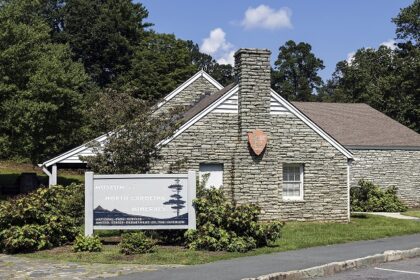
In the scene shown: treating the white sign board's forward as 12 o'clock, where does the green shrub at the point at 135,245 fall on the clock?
The green shrub is roughly at 12 o'clock from the white sign board.

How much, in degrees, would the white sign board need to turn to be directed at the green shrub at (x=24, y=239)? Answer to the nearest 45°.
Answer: approximately 90° to its right

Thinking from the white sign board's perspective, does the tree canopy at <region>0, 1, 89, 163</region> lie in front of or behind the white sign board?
behind

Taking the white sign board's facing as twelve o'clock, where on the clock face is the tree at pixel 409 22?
The tree is roughly at 7 o'clock from the white sign board.

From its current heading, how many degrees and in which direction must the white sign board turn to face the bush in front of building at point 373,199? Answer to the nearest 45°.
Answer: approximately 135° to its left

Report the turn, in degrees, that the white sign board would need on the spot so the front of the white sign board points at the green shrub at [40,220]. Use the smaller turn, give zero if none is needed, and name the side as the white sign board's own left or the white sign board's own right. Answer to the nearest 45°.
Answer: approximately 90° to the white sign board's own right

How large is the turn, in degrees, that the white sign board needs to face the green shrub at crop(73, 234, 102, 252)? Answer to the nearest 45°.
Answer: approximately 45° to its right

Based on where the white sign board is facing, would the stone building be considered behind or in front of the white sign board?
behind

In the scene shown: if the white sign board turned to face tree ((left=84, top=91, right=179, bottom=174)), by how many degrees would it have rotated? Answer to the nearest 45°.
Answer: approximately 180°

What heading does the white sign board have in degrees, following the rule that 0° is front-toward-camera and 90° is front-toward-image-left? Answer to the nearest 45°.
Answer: approximately 0°

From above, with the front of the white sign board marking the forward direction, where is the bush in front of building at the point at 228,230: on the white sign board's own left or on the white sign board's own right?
on the white sign board's own left
